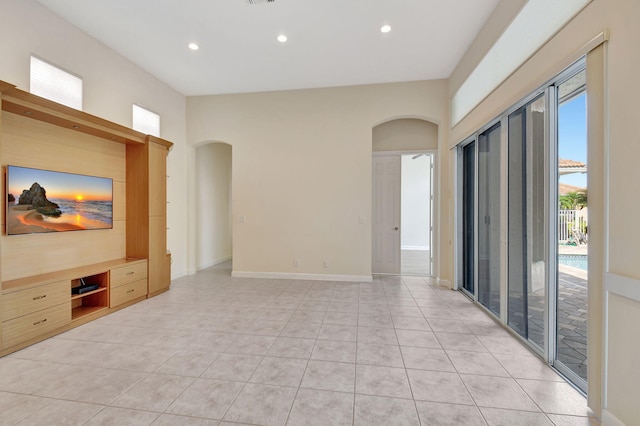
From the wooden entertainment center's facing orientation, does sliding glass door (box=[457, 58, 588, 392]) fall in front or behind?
in front

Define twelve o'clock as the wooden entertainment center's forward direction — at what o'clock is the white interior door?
The white interior door is roughly at 11 o'clock from the wooden entertainment center.

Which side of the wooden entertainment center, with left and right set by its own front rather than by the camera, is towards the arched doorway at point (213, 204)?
left

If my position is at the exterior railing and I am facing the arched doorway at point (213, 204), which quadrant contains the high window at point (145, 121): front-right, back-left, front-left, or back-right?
front-left

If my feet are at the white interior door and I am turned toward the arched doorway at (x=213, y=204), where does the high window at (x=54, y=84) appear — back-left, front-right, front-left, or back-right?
front-left

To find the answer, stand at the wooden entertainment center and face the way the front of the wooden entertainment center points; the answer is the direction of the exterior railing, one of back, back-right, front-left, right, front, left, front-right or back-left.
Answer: front

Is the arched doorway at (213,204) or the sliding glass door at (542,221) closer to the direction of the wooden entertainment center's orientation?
the sliding glass door

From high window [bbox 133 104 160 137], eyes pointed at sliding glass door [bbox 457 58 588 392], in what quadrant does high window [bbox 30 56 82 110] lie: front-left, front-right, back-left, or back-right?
front-right
